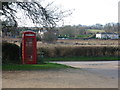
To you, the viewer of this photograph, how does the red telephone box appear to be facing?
facing the viewer

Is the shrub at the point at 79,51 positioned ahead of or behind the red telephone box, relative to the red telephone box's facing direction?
behind

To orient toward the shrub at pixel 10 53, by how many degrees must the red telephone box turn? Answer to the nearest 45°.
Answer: approximately 135° to its right
